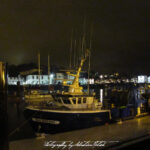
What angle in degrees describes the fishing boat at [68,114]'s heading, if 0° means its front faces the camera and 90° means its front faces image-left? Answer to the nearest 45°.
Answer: approximately 45°
